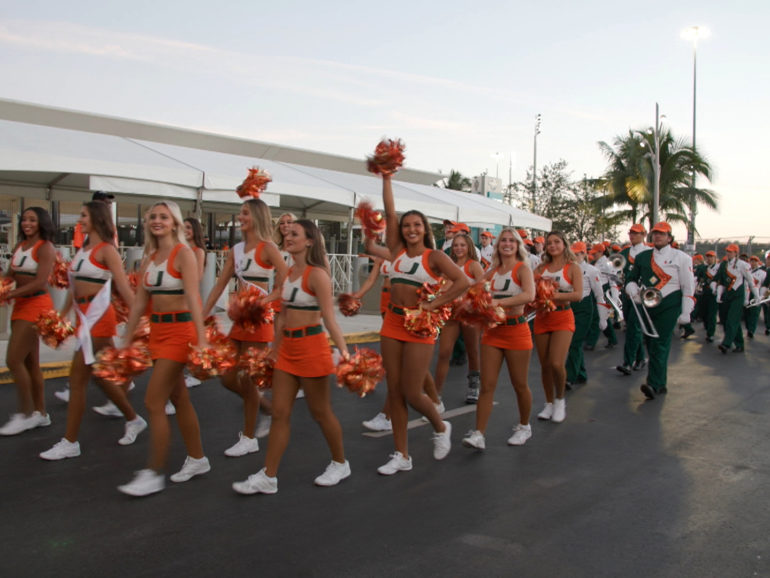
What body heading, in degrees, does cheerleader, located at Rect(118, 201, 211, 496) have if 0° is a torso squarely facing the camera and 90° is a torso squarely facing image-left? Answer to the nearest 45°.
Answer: approximately 45°

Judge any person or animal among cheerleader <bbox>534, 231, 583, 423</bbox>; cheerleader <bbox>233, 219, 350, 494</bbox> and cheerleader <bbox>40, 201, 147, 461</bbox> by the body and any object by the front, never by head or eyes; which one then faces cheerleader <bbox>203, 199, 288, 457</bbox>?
cheerleader <bbox>534, 231, 583, 423</bbox>

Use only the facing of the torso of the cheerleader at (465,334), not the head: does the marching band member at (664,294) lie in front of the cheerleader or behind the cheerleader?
behind

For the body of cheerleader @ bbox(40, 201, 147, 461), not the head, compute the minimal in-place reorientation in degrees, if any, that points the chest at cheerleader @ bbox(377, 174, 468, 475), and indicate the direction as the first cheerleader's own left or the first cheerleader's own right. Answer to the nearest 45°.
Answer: approximately 90° to the first cheerleader's own left

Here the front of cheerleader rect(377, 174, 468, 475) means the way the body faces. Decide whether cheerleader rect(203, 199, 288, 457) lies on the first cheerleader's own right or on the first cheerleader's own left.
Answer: on the first cheerleader's own right

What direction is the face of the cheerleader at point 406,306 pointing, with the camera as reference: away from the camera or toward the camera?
toward the camera

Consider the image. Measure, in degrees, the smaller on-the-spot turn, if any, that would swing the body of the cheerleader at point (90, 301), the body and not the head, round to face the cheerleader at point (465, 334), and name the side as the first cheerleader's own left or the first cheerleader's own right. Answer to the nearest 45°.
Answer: approximately 135° to the first cheerleader's own left

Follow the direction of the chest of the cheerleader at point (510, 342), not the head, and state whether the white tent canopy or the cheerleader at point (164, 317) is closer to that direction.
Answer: the cheerleader

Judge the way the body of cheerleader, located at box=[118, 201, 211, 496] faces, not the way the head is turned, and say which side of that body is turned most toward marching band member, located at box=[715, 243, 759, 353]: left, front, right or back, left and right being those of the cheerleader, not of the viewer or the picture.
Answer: back

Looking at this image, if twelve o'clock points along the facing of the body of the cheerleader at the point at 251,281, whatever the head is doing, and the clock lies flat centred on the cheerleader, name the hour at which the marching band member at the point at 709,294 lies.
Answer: The marching band member is roughly at 6 o'clock from the cheerleader.

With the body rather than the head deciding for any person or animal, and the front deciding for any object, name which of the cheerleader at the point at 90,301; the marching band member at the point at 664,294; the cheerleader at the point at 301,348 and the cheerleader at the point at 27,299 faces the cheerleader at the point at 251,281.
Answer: the marching band member

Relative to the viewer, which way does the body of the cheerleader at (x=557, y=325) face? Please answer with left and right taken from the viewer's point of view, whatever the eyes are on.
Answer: facing the viewer and to the left of the viewer

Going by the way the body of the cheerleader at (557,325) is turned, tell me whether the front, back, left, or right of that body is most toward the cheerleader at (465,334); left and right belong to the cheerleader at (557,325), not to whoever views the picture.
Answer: right

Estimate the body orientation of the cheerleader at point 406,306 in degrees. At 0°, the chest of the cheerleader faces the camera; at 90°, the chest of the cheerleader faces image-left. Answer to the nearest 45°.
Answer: approximately 45°

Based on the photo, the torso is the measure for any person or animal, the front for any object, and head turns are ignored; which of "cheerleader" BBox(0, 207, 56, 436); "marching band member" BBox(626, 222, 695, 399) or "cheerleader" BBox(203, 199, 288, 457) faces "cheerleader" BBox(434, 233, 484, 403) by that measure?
the marching band member

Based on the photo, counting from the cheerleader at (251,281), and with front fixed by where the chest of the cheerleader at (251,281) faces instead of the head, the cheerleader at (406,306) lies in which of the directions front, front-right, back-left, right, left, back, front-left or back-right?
left

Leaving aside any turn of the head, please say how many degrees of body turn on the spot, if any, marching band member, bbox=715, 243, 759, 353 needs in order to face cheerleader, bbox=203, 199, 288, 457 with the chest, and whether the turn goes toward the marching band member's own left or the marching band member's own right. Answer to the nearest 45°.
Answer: approximately 45° to the marching band member's own left

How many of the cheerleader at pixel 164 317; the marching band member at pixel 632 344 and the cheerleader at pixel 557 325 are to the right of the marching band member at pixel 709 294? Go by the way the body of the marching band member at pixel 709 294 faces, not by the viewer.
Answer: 0
